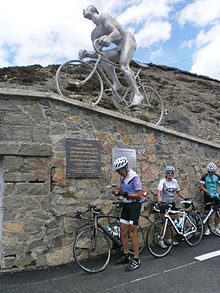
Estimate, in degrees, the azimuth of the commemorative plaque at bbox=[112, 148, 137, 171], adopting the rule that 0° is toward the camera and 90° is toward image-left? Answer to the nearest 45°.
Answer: approximately 0°

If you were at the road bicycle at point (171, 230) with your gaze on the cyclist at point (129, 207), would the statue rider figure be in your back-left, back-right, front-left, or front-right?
front-right

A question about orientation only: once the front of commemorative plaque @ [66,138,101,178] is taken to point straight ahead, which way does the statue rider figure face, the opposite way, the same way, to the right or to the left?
to the right

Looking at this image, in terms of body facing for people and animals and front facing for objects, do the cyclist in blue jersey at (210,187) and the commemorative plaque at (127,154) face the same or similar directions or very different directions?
same or similar directions

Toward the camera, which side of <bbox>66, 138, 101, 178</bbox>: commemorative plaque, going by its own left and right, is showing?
front

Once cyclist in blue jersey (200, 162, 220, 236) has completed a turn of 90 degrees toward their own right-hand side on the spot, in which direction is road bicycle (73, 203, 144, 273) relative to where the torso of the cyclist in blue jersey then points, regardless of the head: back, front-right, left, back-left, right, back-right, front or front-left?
front-left

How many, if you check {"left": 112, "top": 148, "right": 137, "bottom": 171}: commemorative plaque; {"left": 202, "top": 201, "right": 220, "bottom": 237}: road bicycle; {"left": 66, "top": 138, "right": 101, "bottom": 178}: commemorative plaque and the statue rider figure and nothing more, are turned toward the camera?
2

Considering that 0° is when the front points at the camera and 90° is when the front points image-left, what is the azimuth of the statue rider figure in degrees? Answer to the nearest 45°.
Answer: approximately 90°

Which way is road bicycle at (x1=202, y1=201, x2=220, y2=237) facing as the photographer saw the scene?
facing to the left of the viewer

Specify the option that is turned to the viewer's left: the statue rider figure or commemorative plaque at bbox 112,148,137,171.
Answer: the statue rider figure

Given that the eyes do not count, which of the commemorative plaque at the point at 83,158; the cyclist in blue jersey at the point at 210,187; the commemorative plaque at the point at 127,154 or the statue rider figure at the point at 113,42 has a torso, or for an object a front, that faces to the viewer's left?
the statue rider figure
